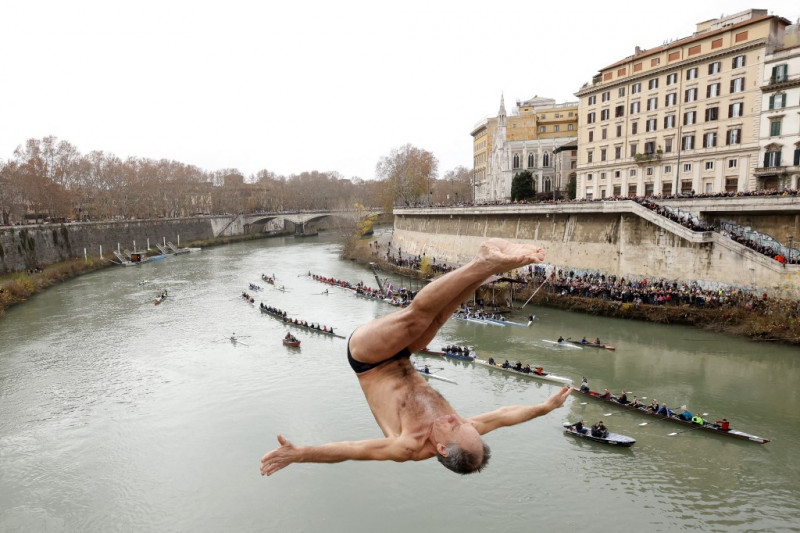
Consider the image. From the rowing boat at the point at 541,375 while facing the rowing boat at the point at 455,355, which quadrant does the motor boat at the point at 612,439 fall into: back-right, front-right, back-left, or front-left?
back-left

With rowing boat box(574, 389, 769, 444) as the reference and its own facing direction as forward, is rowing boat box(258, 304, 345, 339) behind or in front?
behind

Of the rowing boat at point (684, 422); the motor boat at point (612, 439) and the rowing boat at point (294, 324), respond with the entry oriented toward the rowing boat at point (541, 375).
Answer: the rowing boat at point (294, 324)

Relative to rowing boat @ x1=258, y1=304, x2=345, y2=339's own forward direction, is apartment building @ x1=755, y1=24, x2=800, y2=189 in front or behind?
in front

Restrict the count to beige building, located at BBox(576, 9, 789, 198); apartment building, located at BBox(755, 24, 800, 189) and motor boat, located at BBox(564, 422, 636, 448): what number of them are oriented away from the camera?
0

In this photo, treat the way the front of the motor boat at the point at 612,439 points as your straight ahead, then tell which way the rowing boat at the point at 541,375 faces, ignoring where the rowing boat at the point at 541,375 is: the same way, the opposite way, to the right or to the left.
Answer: the same way

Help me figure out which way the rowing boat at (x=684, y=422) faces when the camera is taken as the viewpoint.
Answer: facing the viewer and to the right of the viewer

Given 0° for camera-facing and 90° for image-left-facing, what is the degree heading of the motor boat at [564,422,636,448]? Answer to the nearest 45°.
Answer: approximately 315°

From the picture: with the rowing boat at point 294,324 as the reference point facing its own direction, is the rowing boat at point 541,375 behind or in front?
in front

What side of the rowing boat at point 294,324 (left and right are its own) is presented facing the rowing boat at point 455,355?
front

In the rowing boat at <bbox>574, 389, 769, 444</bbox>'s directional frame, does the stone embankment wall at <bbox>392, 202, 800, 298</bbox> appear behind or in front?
behind

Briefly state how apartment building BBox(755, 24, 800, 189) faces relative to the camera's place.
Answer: facing the viewer and to the left of the viewer

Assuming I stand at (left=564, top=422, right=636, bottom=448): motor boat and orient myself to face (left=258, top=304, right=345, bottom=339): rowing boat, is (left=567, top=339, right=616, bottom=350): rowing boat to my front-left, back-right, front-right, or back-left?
front-right

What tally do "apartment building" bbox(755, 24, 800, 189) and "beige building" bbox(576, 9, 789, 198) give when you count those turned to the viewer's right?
0

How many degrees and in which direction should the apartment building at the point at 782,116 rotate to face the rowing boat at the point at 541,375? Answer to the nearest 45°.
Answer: approximately 45° to its left

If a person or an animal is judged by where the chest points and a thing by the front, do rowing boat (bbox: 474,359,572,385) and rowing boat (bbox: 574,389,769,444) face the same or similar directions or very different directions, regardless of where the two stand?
same or similar directions
